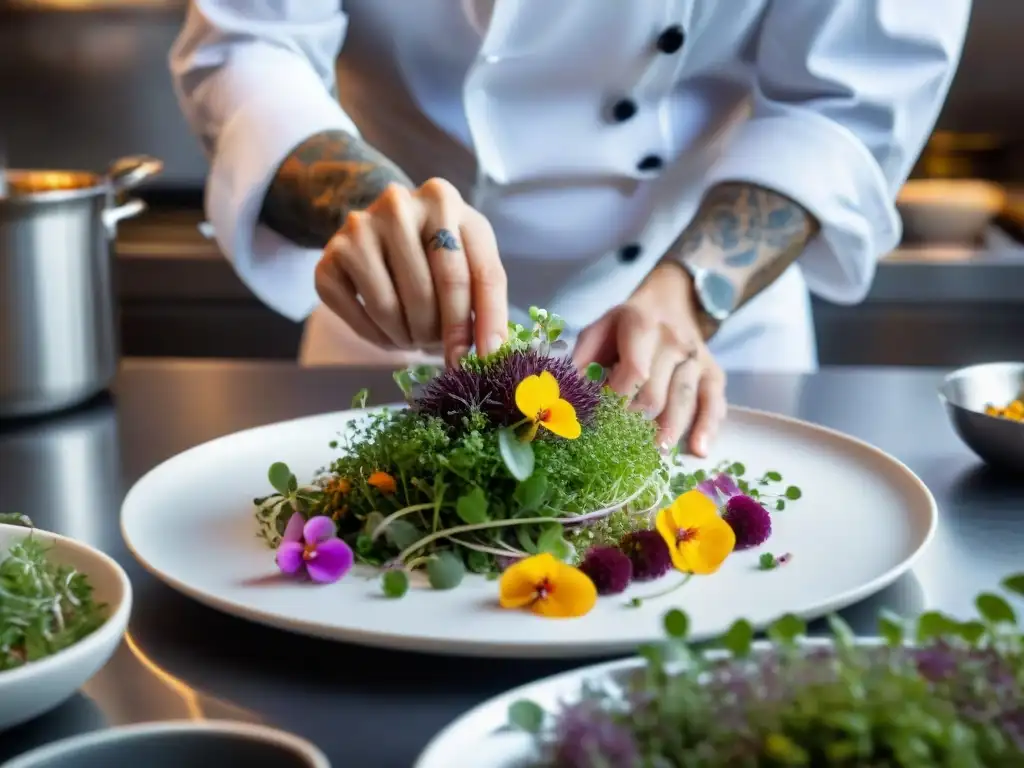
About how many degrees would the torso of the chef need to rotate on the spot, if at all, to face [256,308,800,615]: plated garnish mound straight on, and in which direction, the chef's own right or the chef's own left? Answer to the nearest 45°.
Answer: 0° — they already face it

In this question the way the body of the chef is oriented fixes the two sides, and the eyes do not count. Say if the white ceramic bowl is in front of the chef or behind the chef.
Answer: in front

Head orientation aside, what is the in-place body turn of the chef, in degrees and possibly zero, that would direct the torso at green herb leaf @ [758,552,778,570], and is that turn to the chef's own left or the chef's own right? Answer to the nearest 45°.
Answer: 0° — they already face it

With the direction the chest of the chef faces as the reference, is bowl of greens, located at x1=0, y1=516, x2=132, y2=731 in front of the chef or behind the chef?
in front

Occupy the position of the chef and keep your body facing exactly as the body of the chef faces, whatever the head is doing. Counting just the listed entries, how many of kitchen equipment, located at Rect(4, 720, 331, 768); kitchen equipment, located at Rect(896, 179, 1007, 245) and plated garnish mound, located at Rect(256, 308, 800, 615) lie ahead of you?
2

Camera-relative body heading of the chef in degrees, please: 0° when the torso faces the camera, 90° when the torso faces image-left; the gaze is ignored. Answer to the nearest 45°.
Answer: approximately 0°

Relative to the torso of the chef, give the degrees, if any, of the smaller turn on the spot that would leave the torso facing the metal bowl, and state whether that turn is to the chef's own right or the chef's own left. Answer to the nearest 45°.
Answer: approximately 45° to the chef's own left

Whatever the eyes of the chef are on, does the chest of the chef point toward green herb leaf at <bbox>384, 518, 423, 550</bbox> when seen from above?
yes
